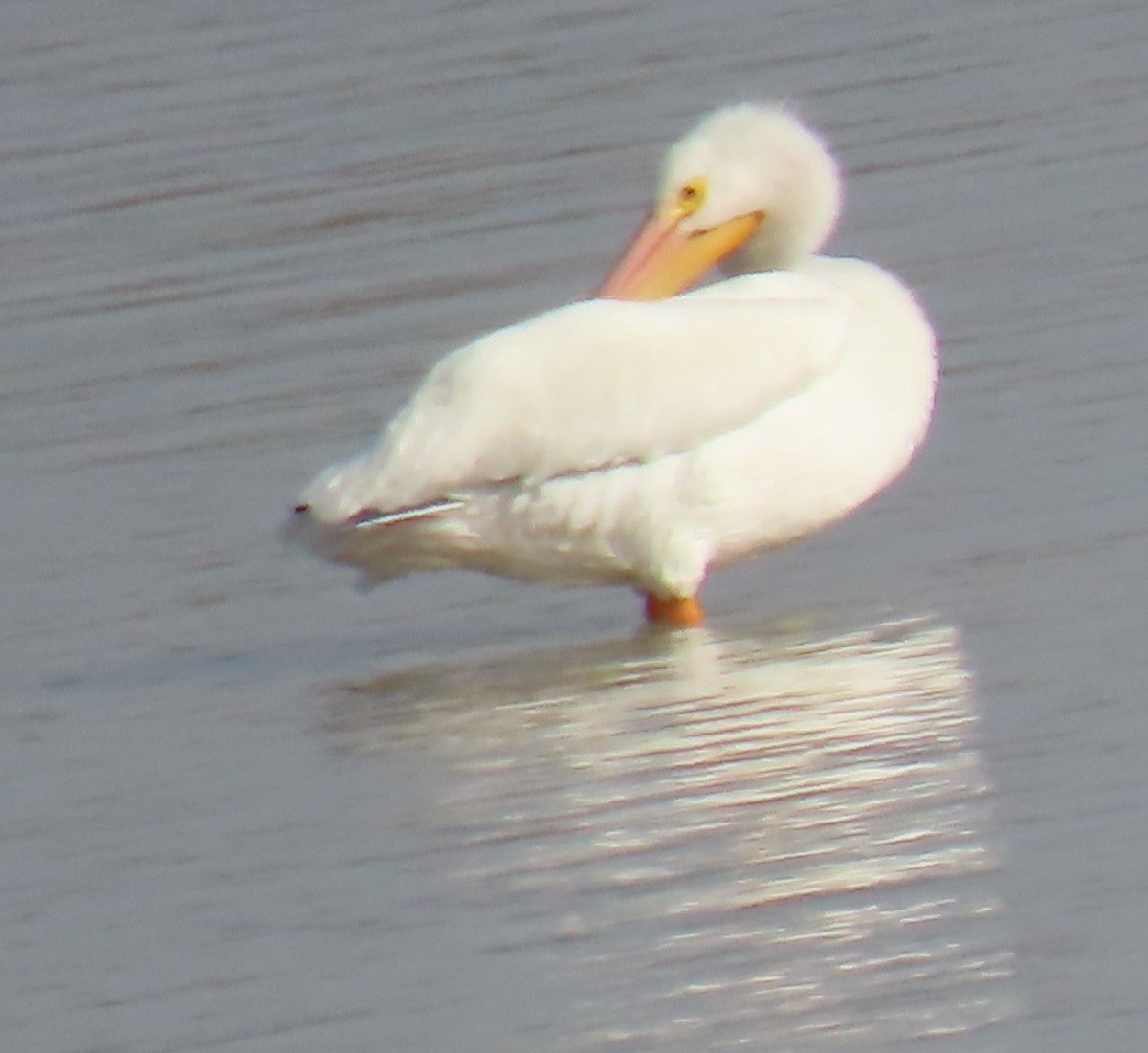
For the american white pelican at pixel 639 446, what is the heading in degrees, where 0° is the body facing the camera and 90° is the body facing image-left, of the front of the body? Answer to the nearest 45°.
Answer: approximately 270°
